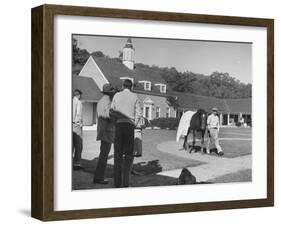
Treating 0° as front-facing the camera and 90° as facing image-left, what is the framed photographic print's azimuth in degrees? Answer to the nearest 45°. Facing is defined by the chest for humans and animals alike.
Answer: approximately 315°
